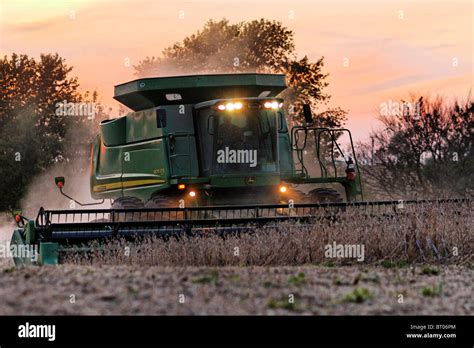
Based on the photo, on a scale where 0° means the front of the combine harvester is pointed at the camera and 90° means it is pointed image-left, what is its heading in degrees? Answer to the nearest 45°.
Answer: approximately 315°

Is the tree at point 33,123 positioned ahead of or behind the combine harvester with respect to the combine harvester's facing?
behind

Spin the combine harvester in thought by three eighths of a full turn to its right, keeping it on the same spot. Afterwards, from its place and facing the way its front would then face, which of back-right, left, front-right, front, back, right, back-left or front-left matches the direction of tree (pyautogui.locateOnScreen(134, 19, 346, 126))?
right
